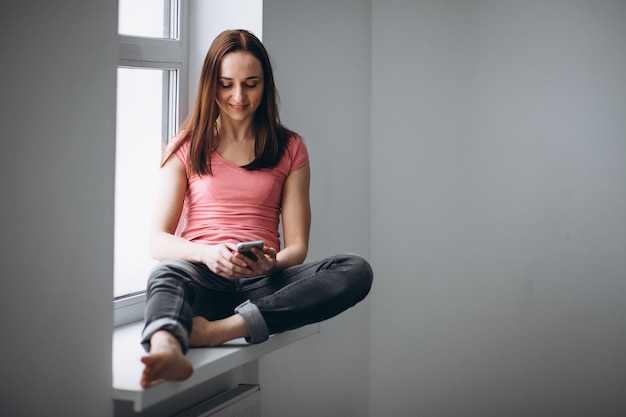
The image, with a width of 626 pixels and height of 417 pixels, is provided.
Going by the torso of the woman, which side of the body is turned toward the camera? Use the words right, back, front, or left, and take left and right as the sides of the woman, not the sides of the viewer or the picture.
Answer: front

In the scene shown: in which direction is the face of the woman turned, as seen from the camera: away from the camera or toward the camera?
toward the camera
